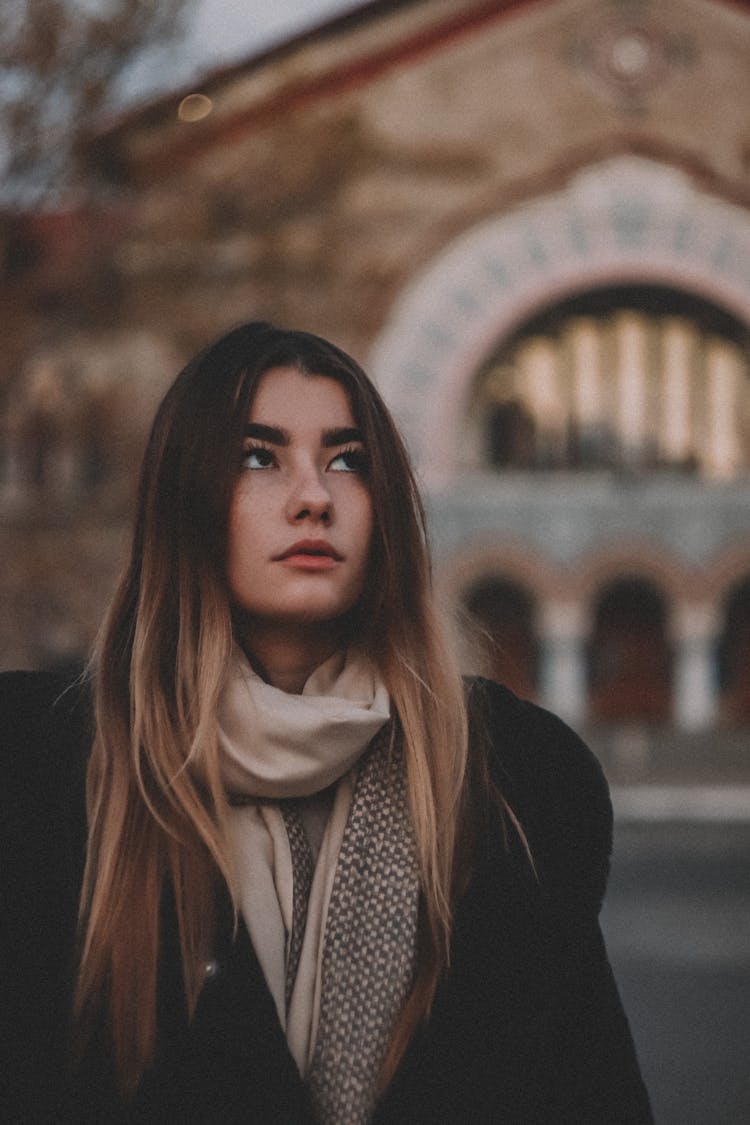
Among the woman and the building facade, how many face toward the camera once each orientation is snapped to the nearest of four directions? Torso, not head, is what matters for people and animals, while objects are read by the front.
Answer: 2

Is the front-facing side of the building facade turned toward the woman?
yes

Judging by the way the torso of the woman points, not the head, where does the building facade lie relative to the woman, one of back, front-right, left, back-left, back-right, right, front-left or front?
back

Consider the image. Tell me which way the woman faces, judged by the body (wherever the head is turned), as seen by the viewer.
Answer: toward the camera

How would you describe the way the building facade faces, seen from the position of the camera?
facing the viewer
